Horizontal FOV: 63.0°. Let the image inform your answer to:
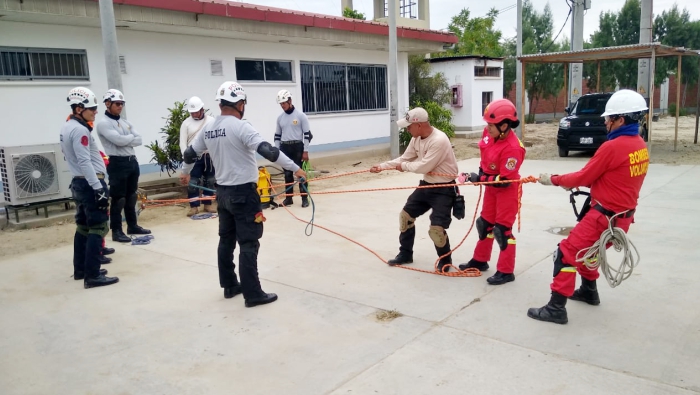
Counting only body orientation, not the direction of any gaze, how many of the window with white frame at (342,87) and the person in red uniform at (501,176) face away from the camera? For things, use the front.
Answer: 0

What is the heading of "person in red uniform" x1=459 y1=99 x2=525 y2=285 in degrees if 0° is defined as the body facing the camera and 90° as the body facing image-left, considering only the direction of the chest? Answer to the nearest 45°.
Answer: approximately 45°

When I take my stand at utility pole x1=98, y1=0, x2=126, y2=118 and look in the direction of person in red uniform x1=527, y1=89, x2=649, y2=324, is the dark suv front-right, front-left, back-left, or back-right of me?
front-left

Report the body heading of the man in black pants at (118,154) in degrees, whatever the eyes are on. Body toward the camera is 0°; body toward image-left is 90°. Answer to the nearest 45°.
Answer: approximately 315°

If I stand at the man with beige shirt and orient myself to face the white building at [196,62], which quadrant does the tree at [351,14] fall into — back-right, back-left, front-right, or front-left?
front-right

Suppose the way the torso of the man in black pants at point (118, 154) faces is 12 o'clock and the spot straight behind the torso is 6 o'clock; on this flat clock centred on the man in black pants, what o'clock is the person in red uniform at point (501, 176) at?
The person in red uniform is roughly at 12 o'clock from the man in black pants.

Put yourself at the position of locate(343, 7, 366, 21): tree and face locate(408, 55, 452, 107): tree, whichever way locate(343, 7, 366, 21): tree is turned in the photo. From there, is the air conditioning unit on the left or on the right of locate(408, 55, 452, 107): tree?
right

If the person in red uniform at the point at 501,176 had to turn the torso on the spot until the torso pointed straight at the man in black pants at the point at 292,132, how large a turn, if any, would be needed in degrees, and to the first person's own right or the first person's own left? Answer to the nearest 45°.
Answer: approximately 90° to the first person's own right

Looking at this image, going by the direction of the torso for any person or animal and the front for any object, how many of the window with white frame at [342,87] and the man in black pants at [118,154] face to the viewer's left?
0
